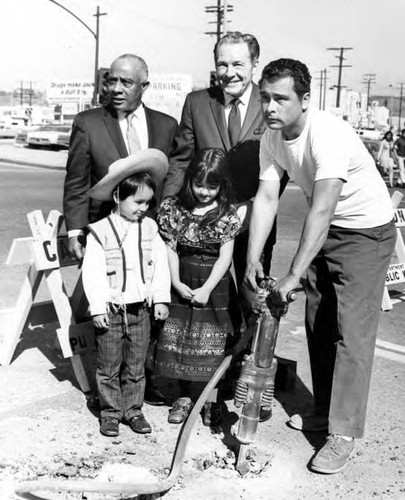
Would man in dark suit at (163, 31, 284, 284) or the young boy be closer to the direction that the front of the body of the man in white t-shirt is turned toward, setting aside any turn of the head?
the young boy

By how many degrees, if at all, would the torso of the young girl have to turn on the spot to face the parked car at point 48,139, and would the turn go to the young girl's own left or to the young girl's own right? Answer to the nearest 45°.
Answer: approximately 180°

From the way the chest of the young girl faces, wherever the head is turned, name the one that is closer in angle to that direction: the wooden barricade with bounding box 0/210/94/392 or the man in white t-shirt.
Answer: the man in white t-shirt

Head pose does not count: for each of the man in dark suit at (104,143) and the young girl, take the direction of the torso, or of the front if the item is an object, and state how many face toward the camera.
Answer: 2

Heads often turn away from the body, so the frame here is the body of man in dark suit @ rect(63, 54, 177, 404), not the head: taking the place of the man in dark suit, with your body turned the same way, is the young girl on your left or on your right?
on your left

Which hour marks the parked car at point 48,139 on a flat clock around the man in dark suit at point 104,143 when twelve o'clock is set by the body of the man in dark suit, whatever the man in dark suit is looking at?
The parked car is roughly at 6 o'clock from the man in dark suit.

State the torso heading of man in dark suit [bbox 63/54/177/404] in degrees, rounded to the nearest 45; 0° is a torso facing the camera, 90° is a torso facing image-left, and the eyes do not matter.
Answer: approximately 0°

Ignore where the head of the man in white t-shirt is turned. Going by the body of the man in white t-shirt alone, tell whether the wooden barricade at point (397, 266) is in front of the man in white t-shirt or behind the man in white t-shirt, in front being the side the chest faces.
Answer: behind
